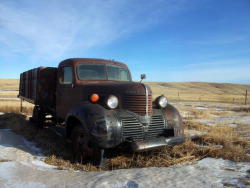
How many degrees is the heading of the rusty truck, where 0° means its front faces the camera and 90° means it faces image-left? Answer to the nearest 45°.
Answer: approximately 315°
